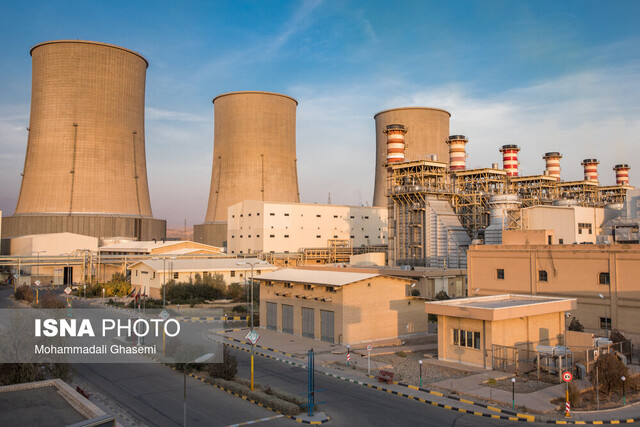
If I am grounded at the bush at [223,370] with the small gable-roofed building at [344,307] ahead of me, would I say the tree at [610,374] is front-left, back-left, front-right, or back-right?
front-right

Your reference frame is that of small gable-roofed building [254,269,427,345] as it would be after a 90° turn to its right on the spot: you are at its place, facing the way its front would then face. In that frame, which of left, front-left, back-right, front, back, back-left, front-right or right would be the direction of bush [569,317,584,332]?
back-right

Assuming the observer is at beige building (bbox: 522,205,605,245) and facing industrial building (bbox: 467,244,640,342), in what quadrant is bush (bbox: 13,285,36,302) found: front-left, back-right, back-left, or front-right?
front-right

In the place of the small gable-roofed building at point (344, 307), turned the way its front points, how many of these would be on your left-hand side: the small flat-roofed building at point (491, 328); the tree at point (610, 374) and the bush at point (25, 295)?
2

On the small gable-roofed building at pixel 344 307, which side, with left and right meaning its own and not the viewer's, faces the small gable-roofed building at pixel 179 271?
right

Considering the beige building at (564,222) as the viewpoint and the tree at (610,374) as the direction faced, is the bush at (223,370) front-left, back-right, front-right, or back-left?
front-right

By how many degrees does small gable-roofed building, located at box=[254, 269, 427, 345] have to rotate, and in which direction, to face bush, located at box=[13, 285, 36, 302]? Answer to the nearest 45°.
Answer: approximately 90° to its right

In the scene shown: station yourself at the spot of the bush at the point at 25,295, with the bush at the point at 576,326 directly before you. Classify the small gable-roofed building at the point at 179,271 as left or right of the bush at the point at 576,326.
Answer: left

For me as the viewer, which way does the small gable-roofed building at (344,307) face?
facing the viewer and to the left of the viewer

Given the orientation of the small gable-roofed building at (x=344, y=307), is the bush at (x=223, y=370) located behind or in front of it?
in front

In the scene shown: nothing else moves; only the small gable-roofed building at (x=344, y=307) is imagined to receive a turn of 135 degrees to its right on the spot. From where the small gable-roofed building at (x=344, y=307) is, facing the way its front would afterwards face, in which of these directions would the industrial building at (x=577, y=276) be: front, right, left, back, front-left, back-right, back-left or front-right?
right

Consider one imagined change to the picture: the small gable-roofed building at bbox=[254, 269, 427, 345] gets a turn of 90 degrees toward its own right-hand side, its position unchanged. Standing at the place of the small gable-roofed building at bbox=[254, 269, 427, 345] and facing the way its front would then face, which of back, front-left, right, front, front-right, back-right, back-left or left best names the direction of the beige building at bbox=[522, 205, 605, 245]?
right

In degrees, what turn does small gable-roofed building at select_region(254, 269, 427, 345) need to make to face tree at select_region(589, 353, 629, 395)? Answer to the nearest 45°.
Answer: approximately 90° to its left

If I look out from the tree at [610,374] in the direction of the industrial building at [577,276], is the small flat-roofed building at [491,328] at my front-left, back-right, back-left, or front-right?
front-left
